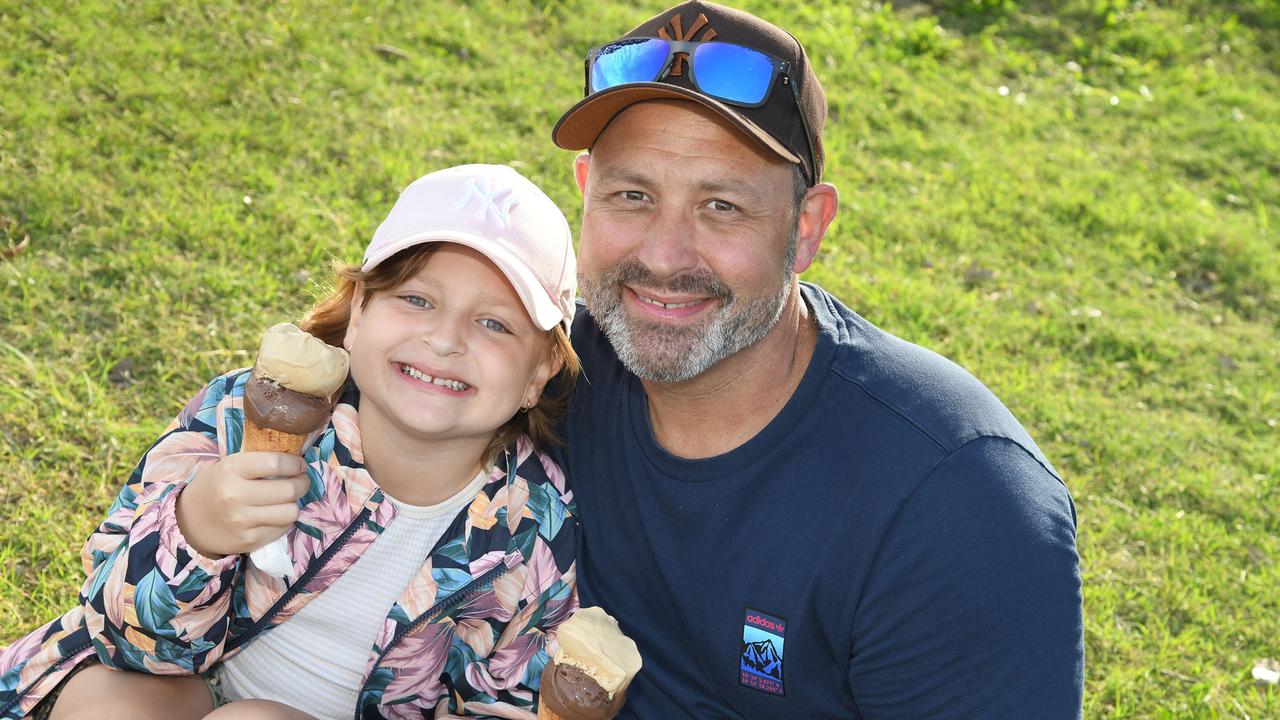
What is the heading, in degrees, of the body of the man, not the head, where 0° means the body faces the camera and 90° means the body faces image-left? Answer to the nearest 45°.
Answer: approximately 45°

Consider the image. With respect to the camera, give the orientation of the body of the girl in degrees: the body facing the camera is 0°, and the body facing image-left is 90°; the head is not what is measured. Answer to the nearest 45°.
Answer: approximately 0°

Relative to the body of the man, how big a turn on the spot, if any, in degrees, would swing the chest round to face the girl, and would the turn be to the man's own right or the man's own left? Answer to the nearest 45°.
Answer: approximately 45° to the man's own right

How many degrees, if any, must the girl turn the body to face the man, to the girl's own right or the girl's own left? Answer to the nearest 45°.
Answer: approximately 90° to the girl's own left
